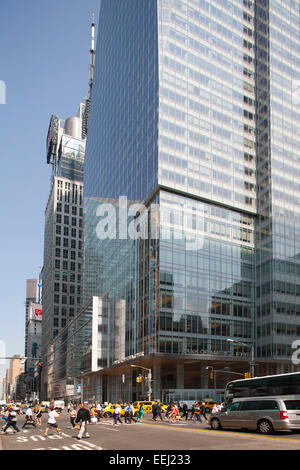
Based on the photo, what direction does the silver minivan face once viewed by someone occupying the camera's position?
facing away from the viewer and to the left of the viewer
